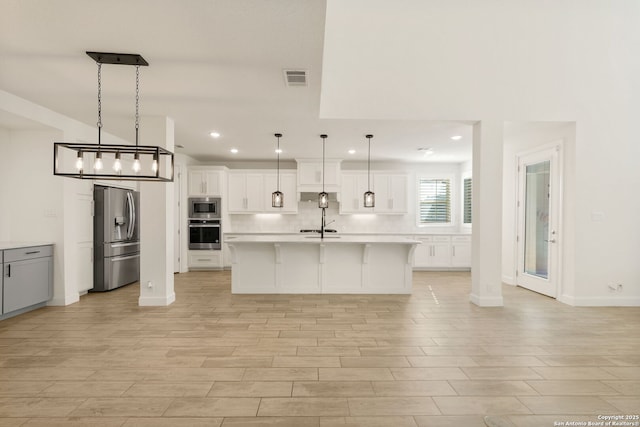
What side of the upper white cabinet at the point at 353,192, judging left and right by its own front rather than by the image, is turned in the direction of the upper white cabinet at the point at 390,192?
left

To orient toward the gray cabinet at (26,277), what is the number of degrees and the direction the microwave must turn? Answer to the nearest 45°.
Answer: approximately 45° to its right

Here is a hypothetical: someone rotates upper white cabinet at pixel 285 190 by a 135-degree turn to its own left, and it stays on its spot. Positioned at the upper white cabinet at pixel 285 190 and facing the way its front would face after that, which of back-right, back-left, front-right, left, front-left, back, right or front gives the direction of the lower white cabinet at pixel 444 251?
front-right

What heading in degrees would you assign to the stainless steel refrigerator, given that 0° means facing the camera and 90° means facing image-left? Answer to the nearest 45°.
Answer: approximately 315°

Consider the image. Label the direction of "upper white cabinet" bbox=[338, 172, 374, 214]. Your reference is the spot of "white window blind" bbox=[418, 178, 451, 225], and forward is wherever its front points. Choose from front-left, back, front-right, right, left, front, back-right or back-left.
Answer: front-right

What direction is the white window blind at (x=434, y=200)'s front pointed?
toward the camera

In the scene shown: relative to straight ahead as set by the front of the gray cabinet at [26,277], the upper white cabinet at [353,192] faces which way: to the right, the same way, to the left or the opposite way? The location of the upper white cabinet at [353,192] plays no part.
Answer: to the right

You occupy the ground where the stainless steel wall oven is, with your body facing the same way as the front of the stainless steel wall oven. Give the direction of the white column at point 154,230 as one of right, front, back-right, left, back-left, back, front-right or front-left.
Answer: front

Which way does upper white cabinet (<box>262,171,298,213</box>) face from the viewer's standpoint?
toward the camera

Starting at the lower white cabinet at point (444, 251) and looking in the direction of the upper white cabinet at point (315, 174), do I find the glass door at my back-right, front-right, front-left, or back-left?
back-left

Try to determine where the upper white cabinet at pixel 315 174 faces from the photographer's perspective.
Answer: facing the viewer

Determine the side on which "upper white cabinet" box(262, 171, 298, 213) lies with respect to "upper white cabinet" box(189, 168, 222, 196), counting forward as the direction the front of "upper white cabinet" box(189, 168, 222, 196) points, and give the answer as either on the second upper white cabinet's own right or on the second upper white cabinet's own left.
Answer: on the second upper white cabinet's own left

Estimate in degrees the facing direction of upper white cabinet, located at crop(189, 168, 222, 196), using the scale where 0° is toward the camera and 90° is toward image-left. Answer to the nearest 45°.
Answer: approximately 0°

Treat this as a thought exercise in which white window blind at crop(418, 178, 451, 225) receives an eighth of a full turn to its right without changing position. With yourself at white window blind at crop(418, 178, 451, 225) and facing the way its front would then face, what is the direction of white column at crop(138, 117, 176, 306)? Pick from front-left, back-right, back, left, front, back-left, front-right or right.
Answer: front

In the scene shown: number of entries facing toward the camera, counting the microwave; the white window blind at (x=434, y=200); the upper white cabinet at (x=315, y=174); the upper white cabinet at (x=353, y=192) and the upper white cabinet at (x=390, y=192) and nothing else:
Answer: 5

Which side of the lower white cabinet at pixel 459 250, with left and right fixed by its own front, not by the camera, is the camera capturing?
front

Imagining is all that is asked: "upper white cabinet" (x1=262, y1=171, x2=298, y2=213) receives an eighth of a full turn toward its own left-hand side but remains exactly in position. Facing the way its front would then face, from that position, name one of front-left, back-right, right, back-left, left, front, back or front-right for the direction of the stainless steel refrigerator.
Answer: right

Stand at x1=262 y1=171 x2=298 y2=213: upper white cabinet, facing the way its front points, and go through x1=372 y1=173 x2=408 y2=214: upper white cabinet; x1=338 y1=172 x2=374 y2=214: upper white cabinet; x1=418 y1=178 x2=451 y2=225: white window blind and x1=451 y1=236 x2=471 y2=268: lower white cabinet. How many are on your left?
4

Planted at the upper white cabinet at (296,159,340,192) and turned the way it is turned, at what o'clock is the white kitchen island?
The white kitchen island is roughly at 12 o'clock from the upper white cabinet.

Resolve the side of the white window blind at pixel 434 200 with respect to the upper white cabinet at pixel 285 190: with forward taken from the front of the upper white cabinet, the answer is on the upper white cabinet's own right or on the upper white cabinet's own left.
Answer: on the upper white cabinet's own left

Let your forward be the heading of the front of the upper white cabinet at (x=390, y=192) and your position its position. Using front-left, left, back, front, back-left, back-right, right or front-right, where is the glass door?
front-left
